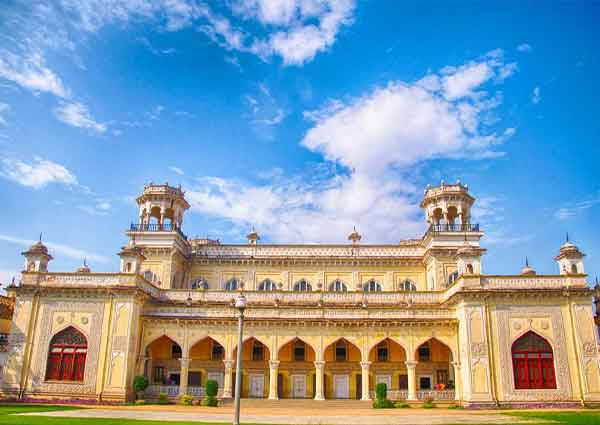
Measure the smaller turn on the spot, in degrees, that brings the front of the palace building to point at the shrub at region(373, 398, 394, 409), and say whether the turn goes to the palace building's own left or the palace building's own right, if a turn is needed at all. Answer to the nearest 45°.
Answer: approximately 45° to the palace building's own left

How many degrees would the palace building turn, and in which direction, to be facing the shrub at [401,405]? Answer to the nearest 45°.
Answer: approximately 90° to its left

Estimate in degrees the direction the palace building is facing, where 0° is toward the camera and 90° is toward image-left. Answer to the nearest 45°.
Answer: approximately 0°

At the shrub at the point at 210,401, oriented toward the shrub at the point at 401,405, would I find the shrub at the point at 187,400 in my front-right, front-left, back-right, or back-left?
back-left
